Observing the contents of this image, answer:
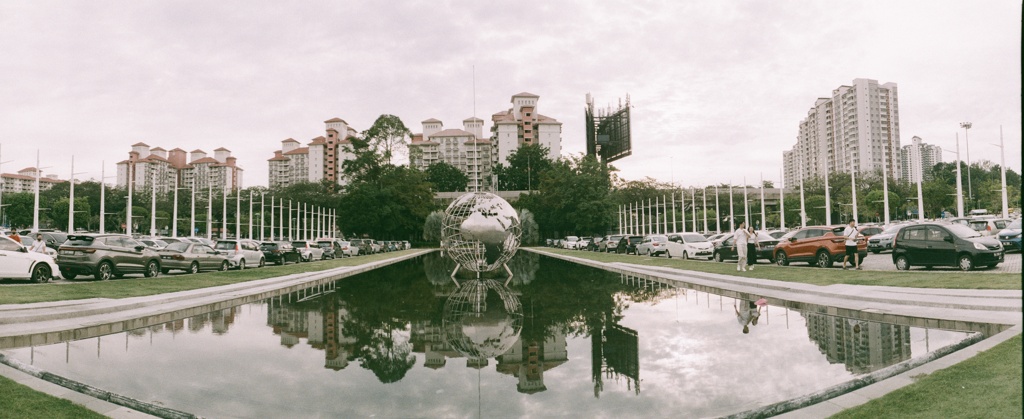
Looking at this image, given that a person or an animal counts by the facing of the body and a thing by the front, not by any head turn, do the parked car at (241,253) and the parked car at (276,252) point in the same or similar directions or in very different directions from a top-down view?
same or similar directions

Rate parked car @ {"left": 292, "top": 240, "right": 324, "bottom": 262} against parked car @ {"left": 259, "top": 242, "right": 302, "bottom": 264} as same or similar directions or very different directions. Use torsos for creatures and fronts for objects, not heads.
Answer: same or similar directions

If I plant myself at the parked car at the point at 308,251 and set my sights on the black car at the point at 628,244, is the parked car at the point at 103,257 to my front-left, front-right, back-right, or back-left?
back-right

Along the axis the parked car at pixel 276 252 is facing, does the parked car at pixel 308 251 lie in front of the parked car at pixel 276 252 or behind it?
in front

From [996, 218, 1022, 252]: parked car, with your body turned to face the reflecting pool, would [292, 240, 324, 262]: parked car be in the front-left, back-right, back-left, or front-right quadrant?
front-right

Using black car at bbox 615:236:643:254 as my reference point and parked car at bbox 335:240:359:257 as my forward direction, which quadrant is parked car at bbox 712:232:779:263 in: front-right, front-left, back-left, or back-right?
back-left

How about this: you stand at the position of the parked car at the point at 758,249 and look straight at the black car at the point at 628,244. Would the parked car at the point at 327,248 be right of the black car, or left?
left
